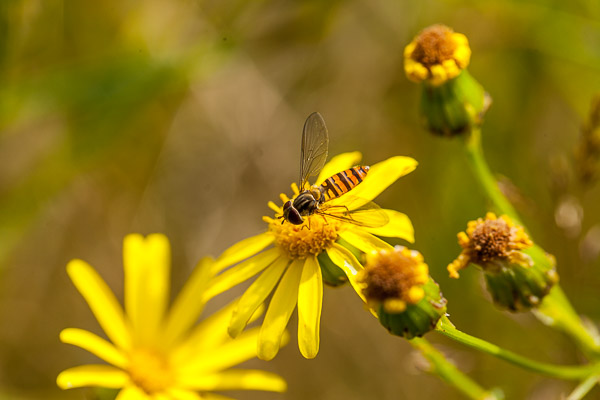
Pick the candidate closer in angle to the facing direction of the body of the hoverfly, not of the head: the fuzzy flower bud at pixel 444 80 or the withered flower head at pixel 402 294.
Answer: the withered flower head

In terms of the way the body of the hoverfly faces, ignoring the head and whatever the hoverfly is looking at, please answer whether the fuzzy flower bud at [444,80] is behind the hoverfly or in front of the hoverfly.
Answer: behind

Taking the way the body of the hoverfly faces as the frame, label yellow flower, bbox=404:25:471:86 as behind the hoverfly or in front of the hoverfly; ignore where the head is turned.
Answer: behind

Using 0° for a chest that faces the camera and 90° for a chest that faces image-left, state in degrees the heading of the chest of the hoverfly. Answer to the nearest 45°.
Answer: approximately 45°

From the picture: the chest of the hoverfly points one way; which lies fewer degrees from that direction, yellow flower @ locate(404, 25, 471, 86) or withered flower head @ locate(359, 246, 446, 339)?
the withered flower head
